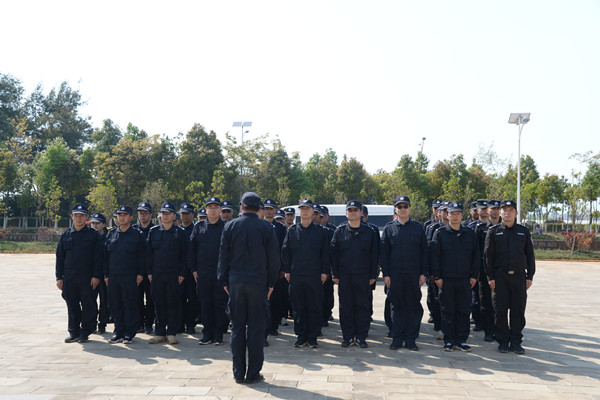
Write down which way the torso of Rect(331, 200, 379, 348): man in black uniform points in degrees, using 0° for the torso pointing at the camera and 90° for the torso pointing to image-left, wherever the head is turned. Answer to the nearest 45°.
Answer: approximately 0°

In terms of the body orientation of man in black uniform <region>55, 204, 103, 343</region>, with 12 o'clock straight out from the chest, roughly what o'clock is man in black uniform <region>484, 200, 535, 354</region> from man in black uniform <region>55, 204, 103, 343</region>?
man in black uniform <region>484, 200, 535, 354</region> is roughly at 10 o'clock from man in black uniform <region>55, 204, 103, 343</region>.

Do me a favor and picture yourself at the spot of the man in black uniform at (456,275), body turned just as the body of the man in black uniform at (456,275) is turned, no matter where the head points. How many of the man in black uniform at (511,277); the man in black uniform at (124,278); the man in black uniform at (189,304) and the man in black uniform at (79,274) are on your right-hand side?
3

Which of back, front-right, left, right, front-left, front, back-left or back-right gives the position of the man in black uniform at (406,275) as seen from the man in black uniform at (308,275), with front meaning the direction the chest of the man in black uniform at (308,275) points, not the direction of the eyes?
left

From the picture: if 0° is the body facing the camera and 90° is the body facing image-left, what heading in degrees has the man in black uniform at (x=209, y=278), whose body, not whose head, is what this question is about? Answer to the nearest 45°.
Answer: approximately 0°

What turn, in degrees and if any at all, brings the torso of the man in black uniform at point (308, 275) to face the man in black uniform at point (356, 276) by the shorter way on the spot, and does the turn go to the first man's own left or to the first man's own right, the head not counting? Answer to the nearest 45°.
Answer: approximately 90° to the first man's own left

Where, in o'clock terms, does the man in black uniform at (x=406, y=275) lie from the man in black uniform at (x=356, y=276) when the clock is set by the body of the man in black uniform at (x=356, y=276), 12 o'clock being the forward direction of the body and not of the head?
the man in black uniform at (x=406, y=275) is roughly at 9 o'clock from the man in black uniform at (x=356, y=276).

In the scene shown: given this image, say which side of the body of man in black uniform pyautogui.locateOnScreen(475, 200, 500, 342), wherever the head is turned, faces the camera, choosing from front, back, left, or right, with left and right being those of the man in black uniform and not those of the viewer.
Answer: front

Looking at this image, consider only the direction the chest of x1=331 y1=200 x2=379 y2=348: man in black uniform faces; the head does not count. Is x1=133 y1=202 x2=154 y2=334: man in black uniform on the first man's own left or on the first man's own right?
on the first man's own right

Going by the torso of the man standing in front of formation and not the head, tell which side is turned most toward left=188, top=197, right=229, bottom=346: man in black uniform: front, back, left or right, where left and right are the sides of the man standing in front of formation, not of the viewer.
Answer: front

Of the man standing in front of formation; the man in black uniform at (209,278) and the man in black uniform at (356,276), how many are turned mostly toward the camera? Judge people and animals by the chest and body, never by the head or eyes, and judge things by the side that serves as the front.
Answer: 2

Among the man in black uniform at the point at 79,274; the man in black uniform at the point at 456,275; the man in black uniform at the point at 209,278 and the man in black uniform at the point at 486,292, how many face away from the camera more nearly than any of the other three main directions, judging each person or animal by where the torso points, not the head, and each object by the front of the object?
0

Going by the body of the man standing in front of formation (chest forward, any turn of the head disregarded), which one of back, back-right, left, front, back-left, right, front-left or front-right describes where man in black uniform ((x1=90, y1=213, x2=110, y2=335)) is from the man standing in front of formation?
front-left

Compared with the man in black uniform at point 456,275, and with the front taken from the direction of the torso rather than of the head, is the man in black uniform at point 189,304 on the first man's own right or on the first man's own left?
on the first man's own right

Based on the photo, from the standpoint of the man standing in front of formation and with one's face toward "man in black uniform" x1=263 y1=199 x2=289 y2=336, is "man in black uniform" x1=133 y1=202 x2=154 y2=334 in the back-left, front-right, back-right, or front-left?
front-left

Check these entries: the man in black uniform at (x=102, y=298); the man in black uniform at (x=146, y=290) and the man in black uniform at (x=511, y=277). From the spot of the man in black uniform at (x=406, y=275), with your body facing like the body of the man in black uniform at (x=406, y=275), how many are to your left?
1
